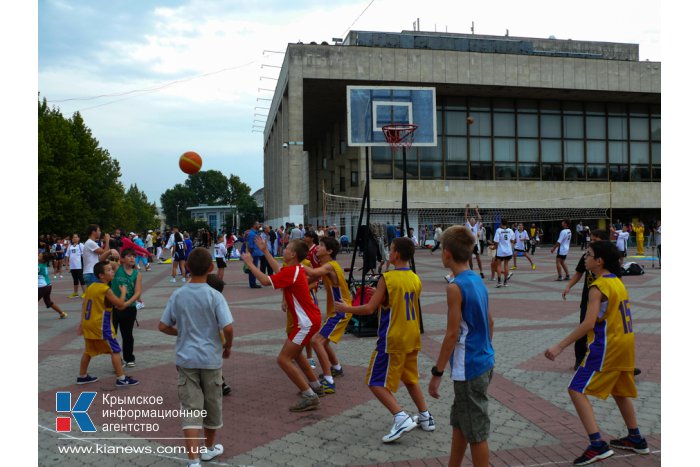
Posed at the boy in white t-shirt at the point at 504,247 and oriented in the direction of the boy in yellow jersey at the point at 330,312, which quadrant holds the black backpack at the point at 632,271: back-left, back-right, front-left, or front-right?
back-left

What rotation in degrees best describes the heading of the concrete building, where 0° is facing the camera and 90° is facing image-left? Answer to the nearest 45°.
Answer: approximately 0°

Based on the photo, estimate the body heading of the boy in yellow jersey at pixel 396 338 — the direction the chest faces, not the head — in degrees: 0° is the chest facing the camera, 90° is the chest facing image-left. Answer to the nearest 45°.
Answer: approximately 135°

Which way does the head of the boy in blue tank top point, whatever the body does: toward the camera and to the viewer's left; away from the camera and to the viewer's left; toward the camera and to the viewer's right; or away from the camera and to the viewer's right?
away from the camera and to the viewer's left

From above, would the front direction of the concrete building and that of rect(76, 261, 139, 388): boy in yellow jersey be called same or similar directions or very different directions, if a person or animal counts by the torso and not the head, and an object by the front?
very different directions

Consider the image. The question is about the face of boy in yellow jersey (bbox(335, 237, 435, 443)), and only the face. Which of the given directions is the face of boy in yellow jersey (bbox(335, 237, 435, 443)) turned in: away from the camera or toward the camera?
away from the camera

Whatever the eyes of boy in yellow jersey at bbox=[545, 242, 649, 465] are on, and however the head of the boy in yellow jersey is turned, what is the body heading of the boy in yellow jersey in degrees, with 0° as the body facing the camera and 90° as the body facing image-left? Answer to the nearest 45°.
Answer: approximately 135°

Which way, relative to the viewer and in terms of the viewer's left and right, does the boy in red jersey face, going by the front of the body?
facing to the left of the viewer
